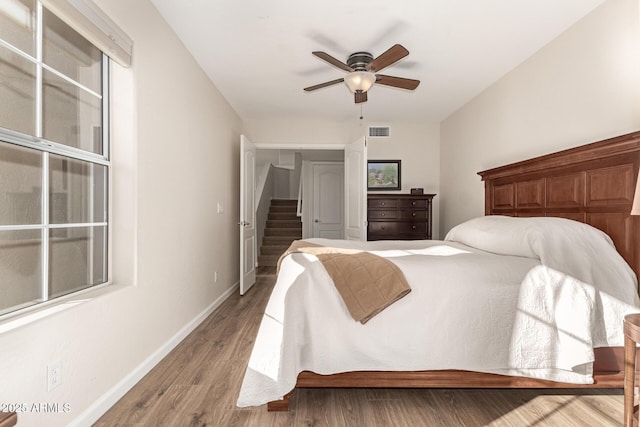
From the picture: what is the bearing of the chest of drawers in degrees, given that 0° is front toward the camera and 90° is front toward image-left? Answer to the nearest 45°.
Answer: approximately 0°

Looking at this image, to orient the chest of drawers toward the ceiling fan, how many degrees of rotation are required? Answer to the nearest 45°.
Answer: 0° — it already faces it

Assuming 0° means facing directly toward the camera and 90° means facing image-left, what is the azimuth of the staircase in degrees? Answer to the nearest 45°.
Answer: approximately 0°

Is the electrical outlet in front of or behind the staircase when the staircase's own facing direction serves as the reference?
in front

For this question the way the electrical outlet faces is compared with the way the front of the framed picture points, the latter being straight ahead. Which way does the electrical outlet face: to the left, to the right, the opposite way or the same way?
to the left

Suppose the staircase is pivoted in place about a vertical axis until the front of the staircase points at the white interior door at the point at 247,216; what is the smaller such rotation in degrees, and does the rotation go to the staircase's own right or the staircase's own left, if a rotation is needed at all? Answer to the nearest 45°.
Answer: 0° — it already faces it

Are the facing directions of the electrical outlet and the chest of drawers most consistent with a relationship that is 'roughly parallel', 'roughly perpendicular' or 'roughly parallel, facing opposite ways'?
roughly perpendicular

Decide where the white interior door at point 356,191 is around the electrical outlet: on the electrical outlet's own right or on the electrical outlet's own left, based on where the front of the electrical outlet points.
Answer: on the electrical outlet's own left

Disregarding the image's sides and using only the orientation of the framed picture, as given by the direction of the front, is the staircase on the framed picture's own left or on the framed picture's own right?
on the framed picture's own right
